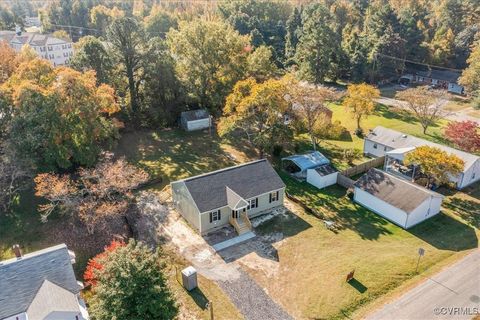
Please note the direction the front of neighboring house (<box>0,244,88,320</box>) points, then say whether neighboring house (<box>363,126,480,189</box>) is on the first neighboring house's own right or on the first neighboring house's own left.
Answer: on the first neighboring house's own left

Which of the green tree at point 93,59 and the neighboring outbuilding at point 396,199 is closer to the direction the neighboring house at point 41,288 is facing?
the neighboring outbuilding

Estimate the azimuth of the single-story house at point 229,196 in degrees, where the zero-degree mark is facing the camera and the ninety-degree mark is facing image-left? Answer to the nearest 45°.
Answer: approximately 315°

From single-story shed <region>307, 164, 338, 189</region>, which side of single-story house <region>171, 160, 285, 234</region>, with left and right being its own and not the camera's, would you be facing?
left

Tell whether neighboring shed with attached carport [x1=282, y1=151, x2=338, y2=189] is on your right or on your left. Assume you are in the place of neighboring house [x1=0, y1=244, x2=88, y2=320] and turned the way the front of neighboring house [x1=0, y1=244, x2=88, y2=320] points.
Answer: on your left

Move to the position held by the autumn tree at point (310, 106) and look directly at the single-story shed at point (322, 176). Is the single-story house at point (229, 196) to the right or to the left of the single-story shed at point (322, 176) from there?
right

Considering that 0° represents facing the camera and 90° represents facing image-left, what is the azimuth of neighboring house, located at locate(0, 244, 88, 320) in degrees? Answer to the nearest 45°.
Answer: approximately 315°

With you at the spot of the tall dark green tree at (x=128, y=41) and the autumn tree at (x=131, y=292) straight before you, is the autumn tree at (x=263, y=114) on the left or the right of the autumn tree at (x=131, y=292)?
left

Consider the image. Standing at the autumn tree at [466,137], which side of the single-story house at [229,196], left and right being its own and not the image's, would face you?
left
